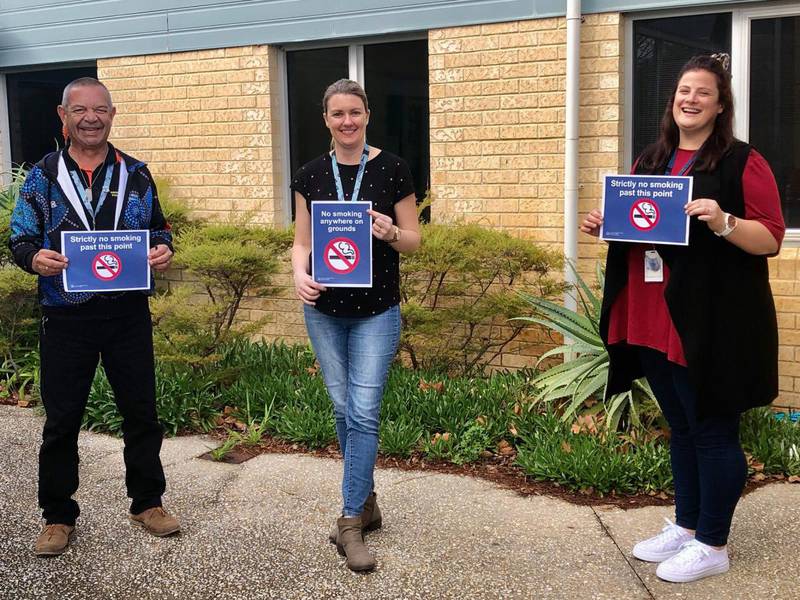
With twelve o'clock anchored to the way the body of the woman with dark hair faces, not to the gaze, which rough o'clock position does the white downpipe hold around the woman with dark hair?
The white downpipe is roughly at 4 o'clock from the woman with dark hair.

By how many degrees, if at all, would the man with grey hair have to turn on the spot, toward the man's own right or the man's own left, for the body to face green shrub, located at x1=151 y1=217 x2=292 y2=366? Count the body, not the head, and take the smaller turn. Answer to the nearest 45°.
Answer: approximately 180°

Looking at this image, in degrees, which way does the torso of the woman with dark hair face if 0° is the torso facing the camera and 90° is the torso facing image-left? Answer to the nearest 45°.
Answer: approximately 45°

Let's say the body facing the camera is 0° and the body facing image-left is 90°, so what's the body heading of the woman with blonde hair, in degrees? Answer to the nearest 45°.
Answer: approximately 0°

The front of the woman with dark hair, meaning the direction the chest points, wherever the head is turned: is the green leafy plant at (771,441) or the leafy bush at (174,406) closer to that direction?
the leafy bush

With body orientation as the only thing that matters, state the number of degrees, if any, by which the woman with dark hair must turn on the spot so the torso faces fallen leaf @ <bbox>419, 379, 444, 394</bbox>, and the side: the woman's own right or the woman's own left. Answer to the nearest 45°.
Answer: approximately 90° to the woman's own right

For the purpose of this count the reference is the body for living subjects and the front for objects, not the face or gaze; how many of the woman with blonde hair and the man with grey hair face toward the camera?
2

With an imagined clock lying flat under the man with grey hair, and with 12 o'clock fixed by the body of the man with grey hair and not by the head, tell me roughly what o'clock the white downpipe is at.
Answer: The white downpipe is roughly at 8 o'clock from the man with grey hair.

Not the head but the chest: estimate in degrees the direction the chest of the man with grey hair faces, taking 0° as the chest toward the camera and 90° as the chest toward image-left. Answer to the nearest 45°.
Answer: approximately 0°

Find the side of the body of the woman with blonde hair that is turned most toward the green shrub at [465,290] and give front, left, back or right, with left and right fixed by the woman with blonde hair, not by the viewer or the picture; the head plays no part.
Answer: back
